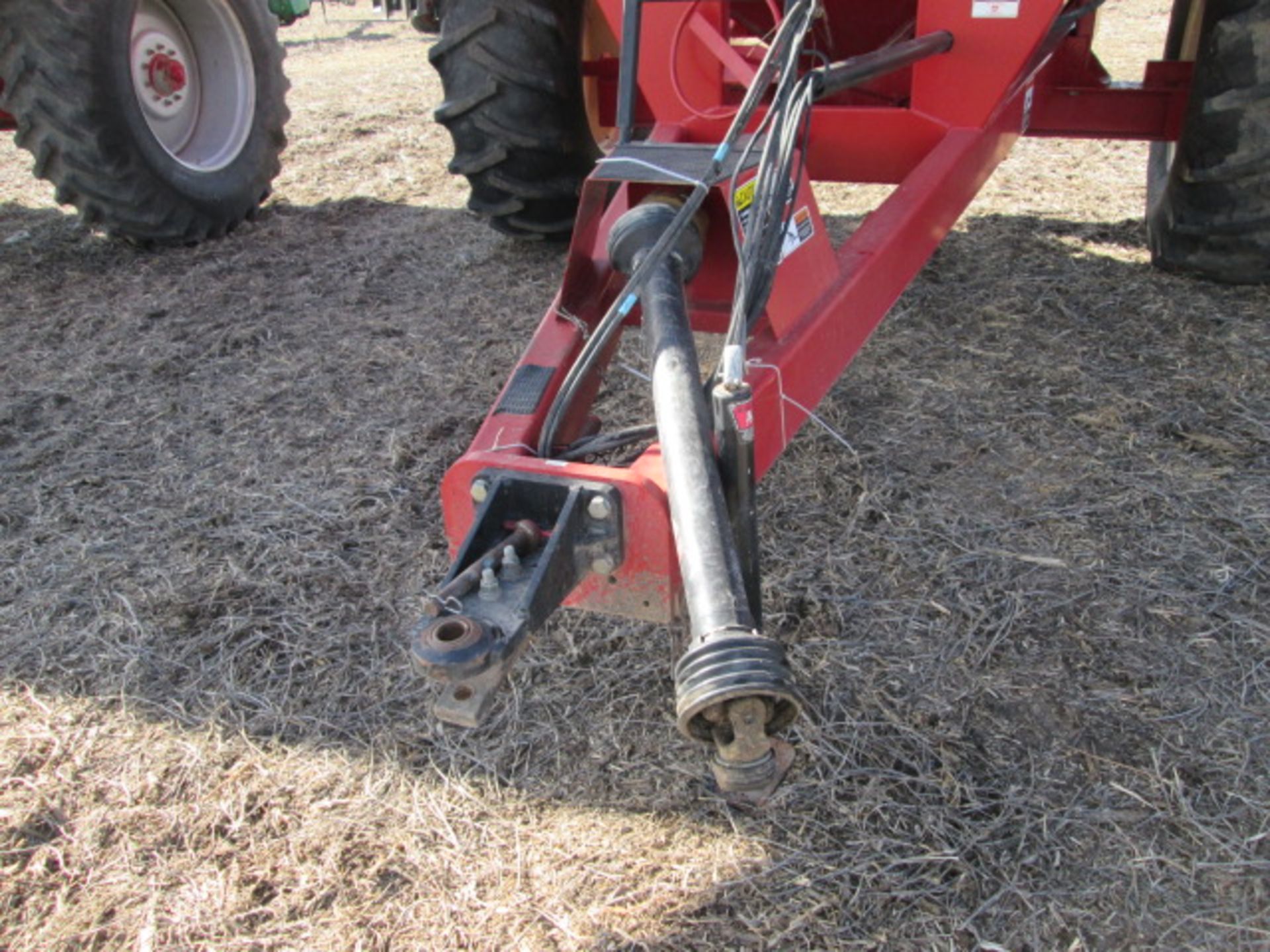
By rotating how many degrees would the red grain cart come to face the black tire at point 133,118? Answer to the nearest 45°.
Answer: approximately 135° to its right

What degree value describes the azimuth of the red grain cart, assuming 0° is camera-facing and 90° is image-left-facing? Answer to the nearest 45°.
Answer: approximately 0°
